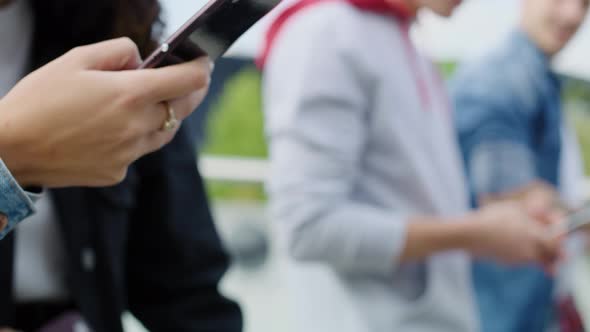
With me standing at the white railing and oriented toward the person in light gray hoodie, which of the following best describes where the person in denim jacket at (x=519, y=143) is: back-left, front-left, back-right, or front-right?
front-left

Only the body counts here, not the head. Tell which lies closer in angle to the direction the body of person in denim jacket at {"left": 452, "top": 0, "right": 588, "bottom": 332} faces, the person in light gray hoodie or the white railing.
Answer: the person in light gray hoodie

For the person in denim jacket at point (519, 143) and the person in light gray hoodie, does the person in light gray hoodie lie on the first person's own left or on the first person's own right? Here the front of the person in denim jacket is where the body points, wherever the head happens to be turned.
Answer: on the first person's own right

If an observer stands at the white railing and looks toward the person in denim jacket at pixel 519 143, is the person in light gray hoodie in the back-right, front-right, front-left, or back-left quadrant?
front-right

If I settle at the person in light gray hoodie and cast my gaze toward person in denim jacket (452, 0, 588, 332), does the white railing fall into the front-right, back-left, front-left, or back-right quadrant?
front-left

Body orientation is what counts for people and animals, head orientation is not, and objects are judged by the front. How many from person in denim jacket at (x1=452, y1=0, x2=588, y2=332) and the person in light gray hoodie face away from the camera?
0
